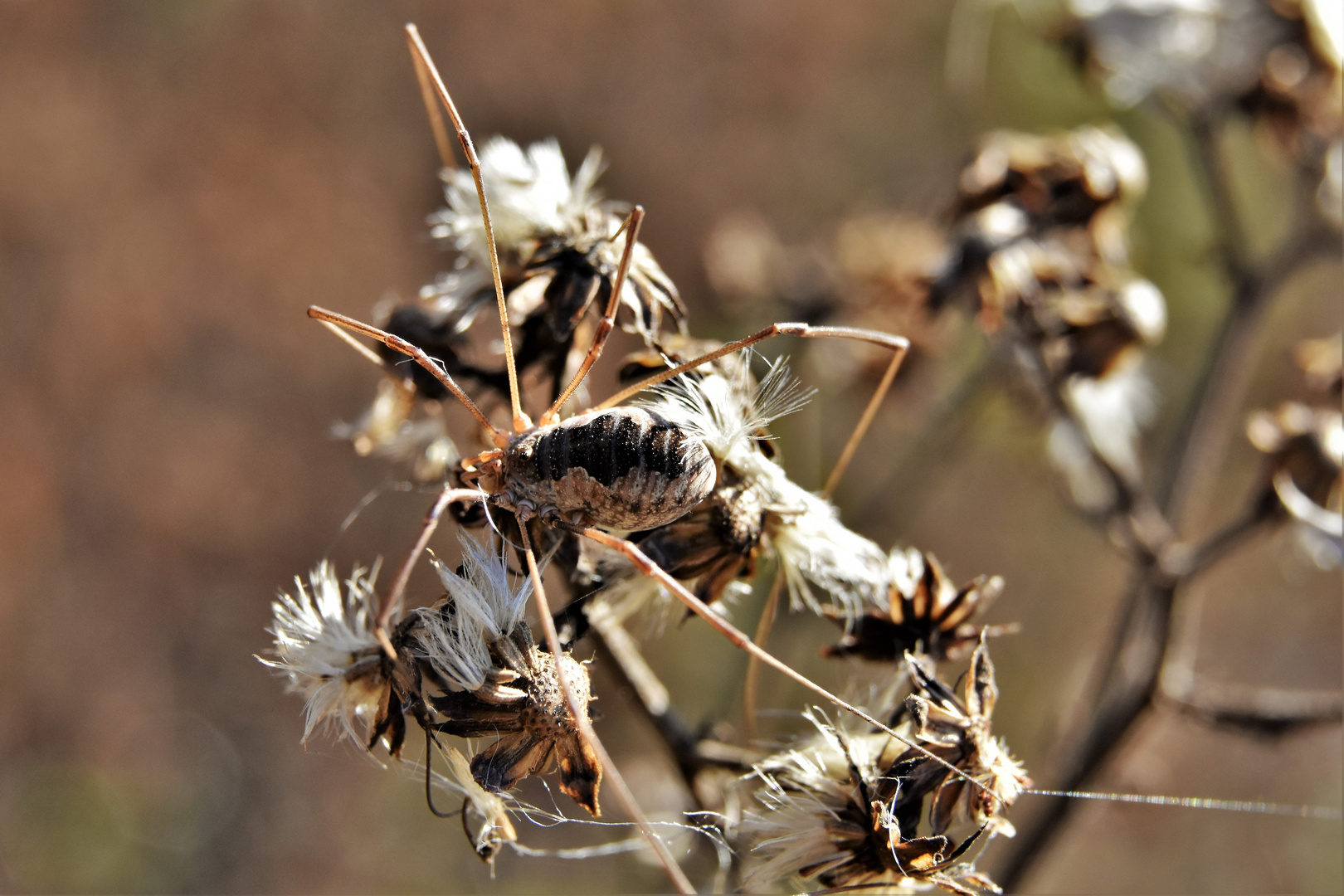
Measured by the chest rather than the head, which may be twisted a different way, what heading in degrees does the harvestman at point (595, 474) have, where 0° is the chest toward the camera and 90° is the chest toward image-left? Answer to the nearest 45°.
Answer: approximately 90°

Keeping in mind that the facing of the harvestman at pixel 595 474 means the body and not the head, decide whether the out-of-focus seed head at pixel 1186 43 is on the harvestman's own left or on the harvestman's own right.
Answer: on the harvestman's own right
